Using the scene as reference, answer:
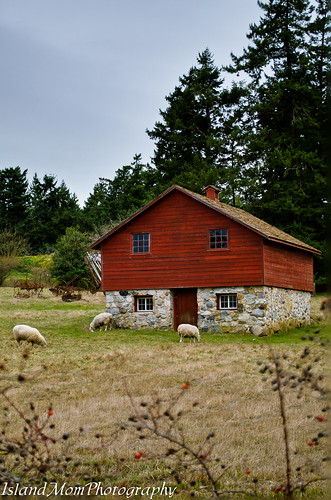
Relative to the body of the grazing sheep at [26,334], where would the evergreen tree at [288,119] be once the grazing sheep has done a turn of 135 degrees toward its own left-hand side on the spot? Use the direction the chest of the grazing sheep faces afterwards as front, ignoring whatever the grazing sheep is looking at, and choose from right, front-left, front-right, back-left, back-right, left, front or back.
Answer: right

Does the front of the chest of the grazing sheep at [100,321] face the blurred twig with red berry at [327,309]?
no

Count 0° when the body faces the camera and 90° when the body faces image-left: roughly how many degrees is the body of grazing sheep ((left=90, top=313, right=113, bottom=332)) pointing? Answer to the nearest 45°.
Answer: approximately 90°

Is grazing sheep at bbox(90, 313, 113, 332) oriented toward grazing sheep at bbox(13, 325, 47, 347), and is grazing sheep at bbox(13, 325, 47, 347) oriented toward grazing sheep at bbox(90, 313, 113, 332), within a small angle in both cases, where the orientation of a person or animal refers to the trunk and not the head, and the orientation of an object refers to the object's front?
no

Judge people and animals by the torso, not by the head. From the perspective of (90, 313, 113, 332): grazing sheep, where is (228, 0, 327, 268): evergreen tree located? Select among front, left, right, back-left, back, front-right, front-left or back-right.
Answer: back-right

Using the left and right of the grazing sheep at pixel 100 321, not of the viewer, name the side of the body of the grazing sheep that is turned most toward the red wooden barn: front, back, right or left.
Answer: back

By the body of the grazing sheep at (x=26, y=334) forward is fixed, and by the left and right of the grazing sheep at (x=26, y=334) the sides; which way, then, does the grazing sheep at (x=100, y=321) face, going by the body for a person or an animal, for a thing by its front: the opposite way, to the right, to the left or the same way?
the opposite way

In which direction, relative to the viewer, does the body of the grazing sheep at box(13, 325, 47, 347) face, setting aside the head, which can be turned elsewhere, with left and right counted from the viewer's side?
facing to the right of the viewer

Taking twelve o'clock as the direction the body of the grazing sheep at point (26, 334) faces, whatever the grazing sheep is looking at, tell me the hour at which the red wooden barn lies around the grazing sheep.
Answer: The red wooden barn is roughly at 11 o'clock from the grazing sheep.

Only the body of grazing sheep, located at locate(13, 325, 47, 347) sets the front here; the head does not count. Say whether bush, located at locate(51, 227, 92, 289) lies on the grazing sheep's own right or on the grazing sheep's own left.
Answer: on the grazing sheep's own left

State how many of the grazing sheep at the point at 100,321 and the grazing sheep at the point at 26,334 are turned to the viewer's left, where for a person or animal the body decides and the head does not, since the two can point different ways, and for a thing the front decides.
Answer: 1
